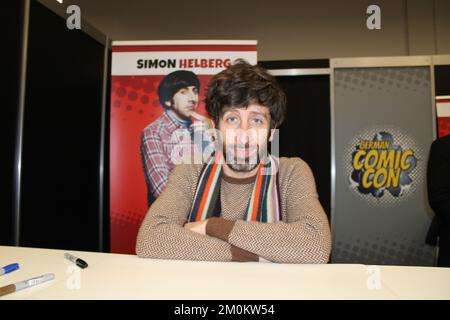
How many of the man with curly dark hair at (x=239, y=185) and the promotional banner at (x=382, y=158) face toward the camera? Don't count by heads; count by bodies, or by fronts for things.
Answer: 2

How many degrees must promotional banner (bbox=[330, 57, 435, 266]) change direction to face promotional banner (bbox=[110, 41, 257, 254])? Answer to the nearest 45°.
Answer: approximately 45° to its right

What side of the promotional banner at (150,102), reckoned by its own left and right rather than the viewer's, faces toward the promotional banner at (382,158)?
left

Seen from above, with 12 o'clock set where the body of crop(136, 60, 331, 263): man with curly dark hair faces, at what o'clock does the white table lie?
The white table is roughly at 12 o'clock from the man with curly dark hair.

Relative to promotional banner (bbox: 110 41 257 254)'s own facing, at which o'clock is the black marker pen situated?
The black marker pen is roughly at 12 o'clock from the promotional banner.

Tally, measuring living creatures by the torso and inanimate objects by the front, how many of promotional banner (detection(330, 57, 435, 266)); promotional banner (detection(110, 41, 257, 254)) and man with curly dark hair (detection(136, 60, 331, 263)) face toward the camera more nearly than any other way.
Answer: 3

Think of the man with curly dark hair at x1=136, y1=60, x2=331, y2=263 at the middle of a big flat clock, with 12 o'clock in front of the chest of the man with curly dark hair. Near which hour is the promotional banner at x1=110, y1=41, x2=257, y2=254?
The promotional banner is roughly at 5 o'clock from the man with curly dark hair.

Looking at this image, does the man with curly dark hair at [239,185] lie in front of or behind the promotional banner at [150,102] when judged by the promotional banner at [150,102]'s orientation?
in front

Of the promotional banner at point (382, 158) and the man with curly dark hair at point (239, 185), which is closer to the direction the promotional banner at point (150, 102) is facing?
the man with curly dark hair
